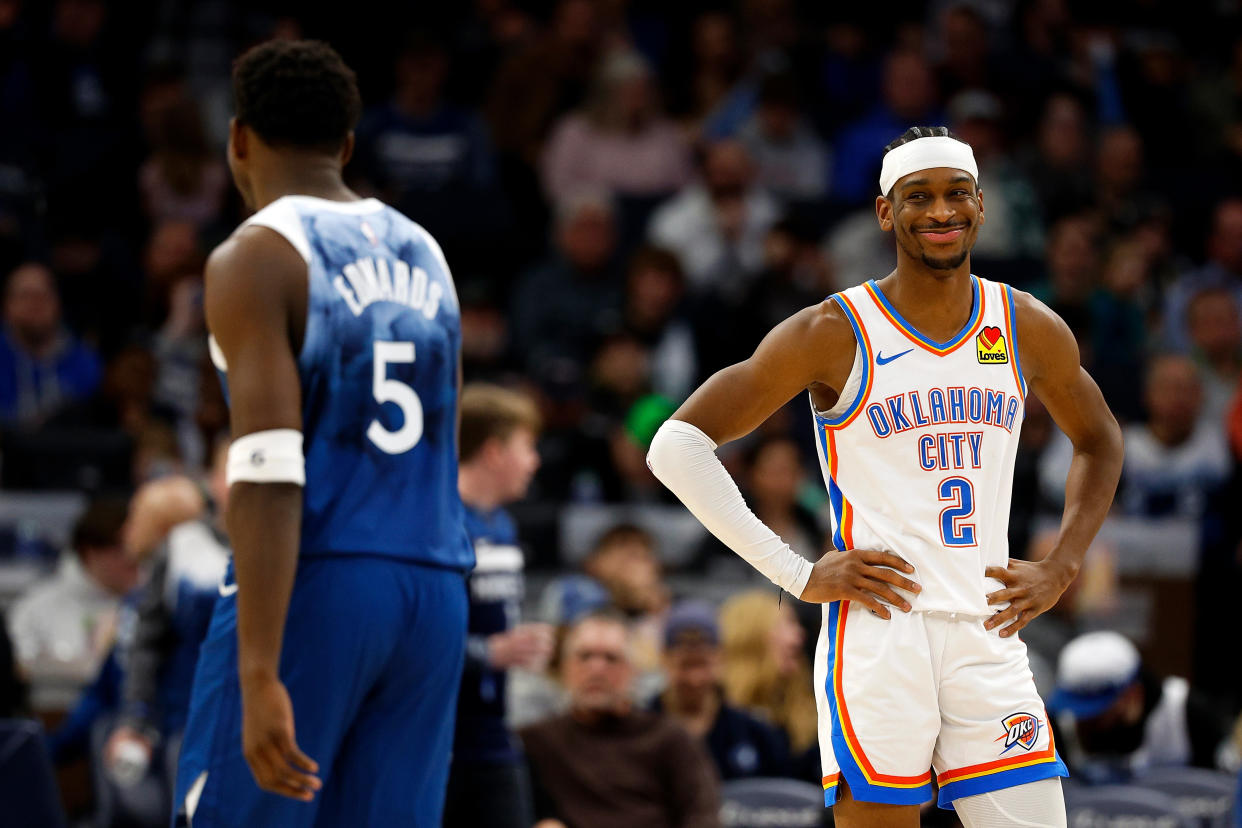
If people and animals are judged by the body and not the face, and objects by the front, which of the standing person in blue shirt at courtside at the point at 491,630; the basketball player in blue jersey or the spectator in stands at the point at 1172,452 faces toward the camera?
the spectator in stands at the point at 1172,452

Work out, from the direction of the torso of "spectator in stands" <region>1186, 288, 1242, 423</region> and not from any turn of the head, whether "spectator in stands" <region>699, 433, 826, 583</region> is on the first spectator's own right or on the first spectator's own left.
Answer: on the first spectator's own right

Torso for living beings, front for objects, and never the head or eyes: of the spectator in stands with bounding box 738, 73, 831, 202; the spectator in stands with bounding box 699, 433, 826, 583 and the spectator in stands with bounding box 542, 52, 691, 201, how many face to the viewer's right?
0

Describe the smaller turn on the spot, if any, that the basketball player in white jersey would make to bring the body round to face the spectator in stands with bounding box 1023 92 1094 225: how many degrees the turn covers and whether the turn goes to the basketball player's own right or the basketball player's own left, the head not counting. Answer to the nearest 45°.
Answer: approximately 135° to the basketball player's own left

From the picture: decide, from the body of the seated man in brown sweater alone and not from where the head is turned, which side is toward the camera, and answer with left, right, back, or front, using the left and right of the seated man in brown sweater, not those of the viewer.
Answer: front

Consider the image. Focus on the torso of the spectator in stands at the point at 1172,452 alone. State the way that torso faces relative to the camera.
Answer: toward the camera

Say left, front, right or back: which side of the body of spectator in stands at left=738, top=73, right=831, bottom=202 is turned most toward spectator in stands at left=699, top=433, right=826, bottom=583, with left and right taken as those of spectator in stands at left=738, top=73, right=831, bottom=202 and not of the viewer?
front

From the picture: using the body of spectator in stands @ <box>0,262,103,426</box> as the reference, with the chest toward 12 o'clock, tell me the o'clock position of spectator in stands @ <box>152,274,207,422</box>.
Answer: spectator in stands @ <box>152,274,207,422</box> is roughly at 10 o'clock from spectator in stands @ <box>0,262,103,426</box>.

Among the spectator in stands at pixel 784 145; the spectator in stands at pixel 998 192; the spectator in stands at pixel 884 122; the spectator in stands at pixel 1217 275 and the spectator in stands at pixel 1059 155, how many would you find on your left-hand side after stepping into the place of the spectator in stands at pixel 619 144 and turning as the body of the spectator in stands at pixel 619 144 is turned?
5

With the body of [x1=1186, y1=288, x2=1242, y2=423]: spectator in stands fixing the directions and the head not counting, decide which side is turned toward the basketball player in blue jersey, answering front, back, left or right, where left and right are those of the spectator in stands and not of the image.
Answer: front

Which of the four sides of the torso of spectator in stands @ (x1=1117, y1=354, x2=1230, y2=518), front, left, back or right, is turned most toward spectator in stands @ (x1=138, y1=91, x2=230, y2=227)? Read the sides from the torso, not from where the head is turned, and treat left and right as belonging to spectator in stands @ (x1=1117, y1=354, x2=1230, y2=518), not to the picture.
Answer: right

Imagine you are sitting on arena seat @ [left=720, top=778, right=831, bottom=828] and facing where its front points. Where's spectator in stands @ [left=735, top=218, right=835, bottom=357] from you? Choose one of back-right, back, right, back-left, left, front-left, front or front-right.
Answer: back

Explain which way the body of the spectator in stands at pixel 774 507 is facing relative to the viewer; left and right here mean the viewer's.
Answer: facing the viewer

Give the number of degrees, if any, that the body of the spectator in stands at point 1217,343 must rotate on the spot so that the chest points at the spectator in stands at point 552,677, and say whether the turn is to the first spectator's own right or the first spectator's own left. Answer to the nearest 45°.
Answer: approximately 45° to the first spectator's own right
